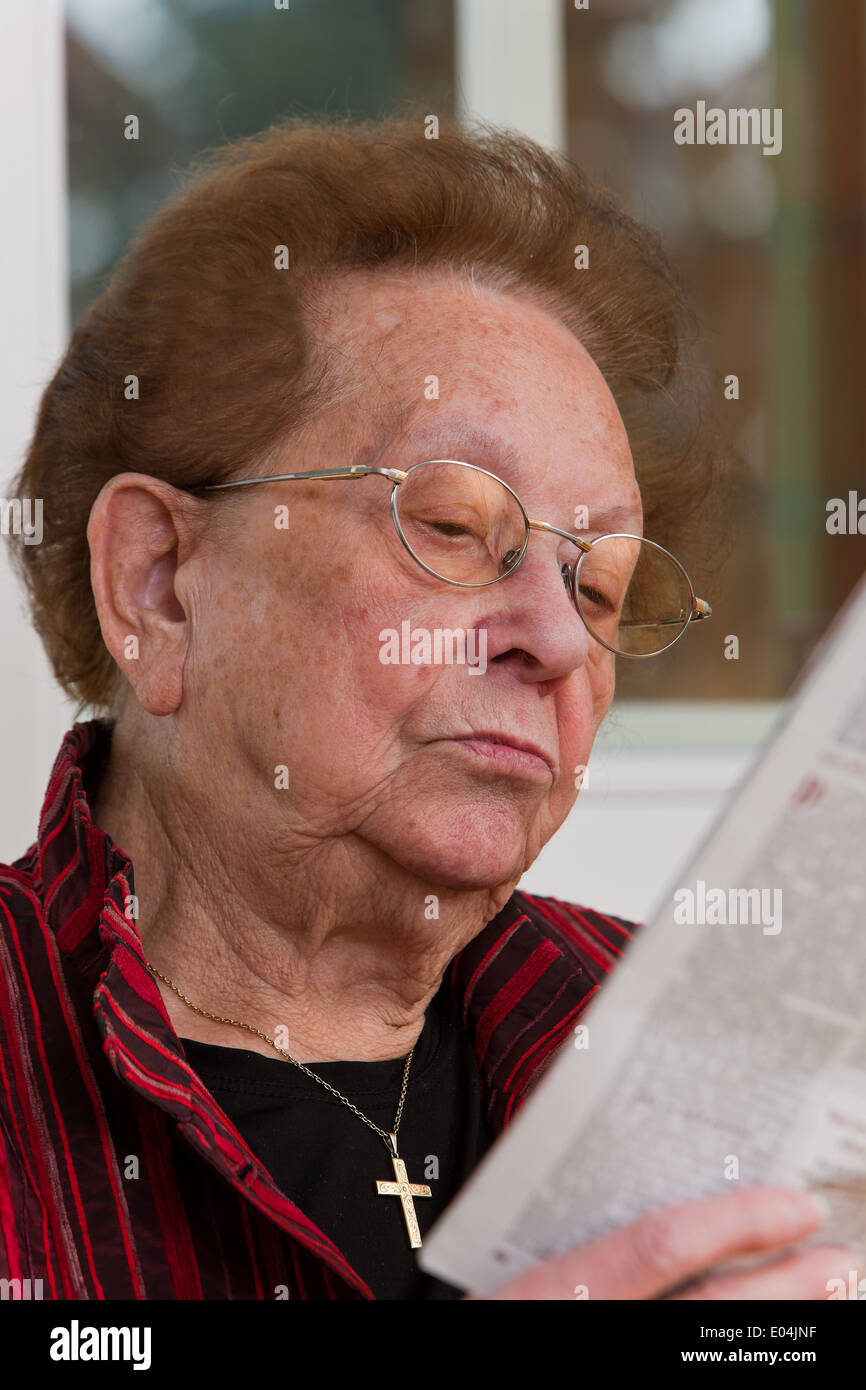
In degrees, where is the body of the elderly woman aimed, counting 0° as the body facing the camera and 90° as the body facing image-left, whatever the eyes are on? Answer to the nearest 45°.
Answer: approximately 315°
